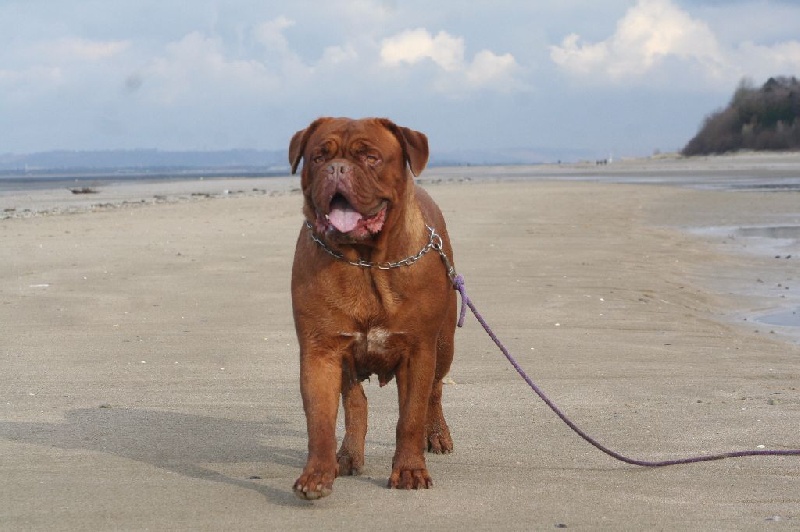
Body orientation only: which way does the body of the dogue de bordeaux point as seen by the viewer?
toward the camera
